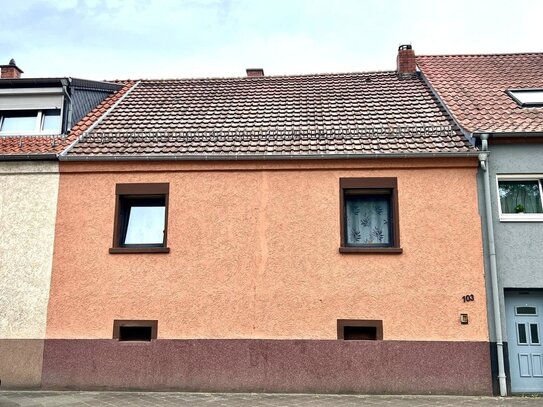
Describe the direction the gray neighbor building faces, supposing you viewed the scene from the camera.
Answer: facing the viewer

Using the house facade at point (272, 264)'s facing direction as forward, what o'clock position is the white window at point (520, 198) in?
The white window is roughly at 9 o'clock from the house facade.

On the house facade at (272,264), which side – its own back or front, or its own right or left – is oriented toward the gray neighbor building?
left

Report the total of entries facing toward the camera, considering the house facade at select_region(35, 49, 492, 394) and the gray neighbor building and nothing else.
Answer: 2

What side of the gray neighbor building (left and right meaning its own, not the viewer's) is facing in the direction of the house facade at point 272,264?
right

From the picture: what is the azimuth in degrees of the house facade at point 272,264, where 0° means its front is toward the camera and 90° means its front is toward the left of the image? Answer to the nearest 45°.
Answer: approximately 0°

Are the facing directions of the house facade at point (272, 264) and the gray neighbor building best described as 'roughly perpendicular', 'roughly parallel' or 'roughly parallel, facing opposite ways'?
roughly parallel
